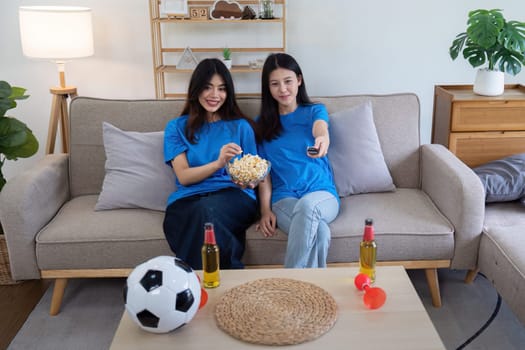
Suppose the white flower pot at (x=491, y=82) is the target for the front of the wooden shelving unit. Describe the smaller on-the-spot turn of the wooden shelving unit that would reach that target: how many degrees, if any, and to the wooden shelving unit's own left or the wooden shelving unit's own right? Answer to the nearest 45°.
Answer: approximately 45° to the wooden shelving unit's own left

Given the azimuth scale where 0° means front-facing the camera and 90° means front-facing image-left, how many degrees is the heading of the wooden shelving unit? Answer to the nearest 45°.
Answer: approximately 0°

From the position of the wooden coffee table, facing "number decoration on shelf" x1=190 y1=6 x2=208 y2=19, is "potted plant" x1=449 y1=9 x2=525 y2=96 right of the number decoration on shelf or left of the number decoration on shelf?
right

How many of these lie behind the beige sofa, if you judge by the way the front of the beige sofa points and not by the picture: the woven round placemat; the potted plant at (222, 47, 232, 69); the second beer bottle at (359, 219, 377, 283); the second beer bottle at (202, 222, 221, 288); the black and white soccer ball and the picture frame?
2

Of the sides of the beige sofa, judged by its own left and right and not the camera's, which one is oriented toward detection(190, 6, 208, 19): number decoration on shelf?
back

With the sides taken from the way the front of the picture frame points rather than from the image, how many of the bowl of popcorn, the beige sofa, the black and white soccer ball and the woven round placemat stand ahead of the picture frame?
4

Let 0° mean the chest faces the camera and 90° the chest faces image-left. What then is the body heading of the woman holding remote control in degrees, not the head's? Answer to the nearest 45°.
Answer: approximately 0°

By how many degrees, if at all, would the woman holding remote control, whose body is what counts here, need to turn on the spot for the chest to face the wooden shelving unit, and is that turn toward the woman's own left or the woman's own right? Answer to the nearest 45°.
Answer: approximately 135° to the woman's own right
